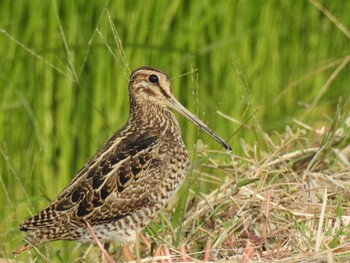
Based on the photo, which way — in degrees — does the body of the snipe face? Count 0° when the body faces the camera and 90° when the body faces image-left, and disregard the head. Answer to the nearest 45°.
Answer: approximately 270°
